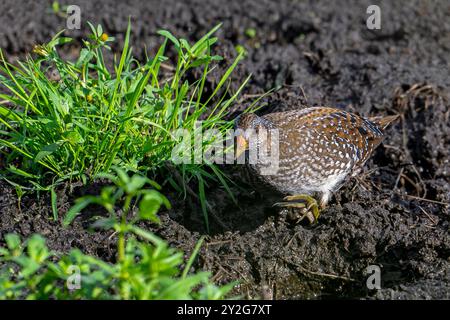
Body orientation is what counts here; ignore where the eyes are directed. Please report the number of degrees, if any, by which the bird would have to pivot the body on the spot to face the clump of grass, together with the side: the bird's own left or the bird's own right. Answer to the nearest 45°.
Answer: approximately 45° to the bird's own right

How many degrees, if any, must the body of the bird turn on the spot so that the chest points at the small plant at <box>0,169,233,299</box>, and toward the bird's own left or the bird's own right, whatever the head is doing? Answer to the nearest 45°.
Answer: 0° — it already faces it

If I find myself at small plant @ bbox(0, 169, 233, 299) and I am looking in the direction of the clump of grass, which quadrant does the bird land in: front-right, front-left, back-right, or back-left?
front-right

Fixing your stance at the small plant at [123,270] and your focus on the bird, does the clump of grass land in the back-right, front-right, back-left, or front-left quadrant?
front-left

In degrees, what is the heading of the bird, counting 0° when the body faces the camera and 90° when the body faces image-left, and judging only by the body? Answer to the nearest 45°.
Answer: approximately 45°
